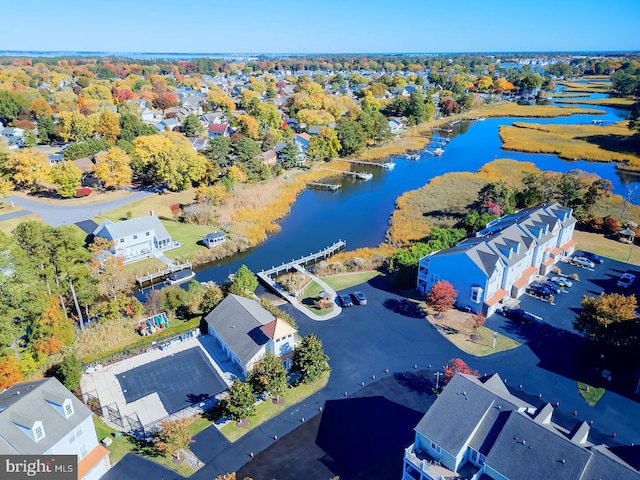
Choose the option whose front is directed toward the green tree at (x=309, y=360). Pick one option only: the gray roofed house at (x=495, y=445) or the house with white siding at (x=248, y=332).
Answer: the house with white siding

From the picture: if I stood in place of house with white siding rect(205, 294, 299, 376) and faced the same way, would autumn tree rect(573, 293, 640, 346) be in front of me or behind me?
in front

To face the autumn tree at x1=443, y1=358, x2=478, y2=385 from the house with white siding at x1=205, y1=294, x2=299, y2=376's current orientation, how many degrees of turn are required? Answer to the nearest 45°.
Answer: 0° — it already faces it

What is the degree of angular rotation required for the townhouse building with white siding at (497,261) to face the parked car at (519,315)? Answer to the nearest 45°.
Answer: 0° — it already faces it

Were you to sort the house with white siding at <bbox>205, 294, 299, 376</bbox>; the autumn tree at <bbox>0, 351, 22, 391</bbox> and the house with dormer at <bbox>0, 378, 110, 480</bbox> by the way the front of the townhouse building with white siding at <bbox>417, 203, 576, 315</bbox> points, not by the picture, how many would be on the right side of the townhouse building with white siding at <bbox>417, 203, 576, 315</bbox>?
3

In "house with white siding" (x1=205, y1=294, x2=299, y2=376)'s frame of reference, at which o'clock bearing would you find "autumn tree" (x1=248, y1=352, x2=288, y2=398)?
The autumn tree is roughly at 1 o'clock from the house with white siding.

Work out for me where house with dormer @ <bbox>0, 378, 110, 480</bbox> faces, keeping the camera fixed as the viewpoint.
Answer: facing the viewer and to the right of the viewer

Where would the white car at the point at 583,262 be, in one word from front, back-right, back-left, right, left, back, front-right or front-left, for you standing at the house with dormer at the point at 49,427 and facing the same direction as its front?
front-left

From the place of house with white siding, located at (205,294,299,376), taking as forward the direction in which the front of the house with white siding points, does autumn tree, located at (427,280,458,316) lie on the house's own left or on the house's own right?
on the house's own left

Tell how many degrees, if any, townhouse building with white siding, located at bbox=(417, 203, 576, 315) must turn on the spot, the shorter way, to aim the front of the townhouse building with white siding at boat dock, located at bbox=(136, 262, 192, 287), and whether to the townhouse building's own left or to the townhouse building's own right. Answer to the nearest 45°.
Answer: approximately 135° to the townhouse building's own right
